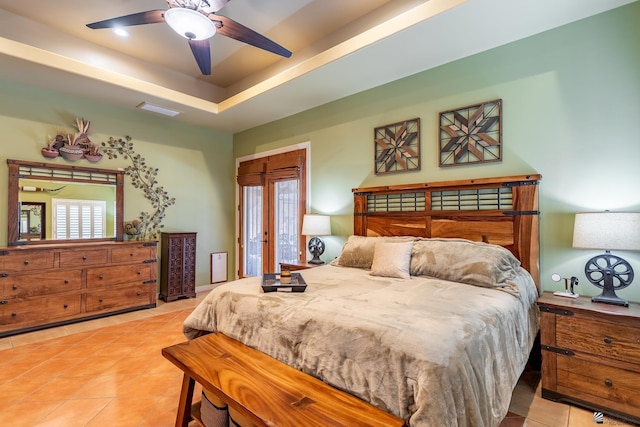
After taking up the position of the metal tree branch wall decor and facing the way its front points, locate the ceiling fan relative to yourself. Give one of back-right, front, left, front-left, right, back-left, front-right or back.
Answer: front

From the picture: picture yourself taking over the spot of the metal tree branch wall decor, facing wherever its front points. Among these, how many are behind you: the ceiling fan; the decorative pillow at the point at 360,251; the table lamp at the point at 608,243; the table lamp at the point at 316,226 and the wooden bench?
0

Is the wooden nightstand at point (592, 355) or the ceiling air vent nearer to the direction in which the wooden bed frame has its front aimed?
the ceiling air vent

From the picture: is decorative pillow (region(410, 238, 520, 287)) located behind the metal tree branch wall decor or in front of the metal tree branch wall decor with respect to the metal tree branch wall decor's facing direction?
in front

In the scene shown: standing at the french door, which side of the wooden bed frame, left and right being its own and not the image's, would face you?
right

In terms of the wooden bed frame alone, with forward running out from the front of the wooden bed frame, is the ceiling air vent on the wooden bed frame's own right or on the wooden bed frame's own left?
on the wooden bed frame's own right

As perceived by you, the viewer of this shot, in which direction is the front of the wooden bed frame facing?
facing the viewer and to the left of the viewer

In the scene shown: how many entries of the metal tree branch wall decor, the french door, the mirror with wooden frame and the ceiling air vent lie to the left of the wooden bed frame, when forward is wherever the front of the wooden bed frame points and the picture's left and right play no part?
0

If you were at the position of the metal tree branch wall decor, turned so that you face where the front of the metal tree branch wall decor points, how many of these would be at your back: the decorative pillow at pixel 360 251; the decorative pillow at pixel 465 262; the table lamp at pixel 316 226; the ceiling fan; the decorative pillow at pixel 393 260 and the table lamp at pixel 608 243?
0

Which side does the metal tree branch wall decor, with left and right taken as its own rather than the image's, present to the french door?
left

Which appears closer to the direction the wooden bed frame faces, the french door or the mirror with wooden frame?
the mirror with wooden frame

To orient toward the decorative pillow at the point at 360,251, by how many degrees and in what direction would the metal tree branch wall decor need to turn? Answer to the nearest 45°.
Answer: approximately 45° to its left

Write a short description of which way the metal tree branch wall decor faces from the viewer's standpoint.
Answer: facing the viewer

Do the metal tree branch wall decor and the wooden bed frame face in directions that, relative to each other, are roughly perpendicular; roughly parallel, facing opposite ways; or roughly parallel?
roughly perpendicular

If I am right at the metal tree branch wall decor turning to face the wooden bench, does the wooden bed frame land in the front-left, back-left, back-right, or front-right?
front-left

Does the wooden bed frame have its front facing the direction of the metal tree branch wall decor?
no
